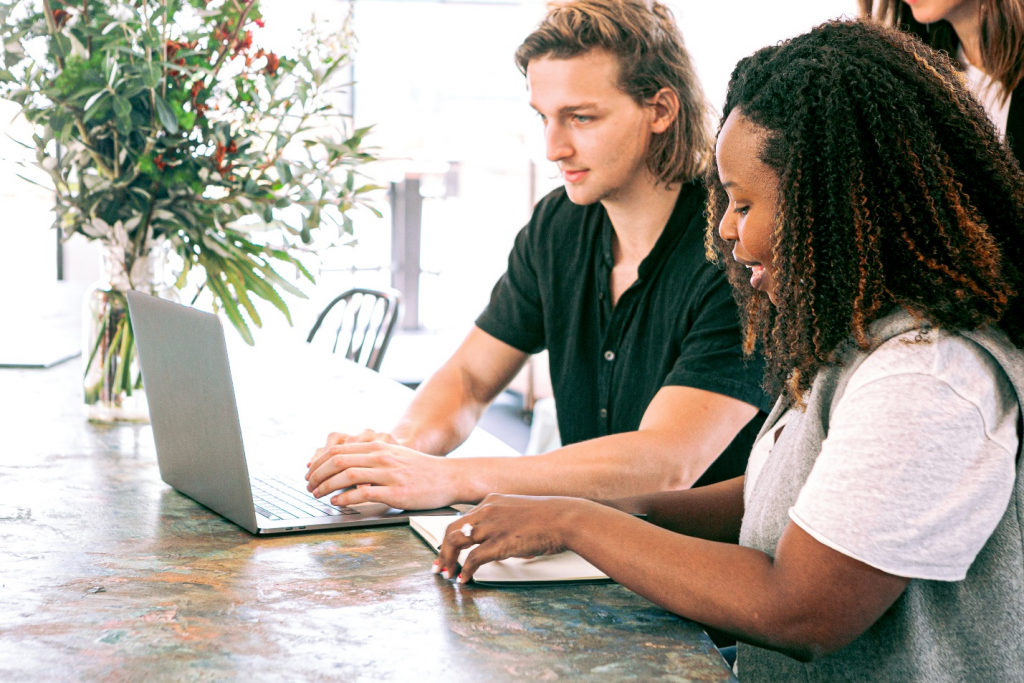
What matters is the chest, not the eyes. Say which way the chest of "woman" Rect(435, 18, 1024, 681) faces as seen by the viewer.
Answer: to the viewer's left

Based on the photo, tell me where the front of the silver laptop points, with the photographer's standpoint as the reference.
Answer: facing away from the viewer and to the right of the viewer

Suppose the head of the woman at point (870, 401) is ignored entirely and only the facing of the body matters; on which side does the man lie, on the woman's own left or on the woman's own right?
on the woman's own right

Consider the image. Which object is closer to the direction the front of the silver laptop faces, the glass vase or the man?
the man

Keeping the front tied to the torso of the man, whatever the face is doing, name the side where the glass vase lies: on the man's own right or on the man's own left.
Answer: on the man's own right

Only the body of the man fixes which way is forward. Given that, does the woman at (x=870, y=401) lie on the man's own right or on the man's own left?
on the man's own left

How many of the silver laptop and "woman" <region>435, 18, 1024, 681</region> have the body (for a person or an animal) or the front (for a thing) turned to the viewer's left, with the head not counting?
1

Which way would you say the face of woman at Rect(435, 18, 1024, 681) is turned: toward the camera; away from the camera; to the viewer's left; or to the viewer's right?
to the viewer's left

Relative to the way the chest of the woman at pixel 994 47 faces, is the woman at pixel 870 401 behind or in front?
in front

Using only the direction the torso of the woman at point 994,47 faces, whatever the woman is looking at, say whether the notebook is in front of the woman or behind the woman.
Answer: in front

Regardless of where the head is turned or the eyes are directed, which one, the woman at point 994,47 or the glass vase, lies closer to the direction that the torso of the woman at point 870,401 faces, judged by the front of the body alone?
the glass vase

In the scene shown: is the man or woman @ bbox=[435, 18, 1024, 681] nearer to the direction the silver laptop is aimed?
the man
